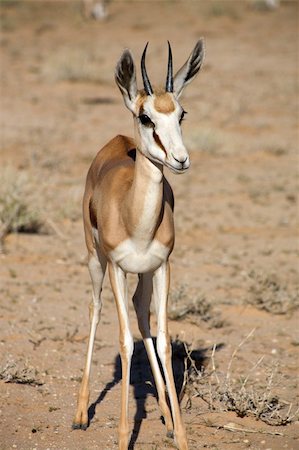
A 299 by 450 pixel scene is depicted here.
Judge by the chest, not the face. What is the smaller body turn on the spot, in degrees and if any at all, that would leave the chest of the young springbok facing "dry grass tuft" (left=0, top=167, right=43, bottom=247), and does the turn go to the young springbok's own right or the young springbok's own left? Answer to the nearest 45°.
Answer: approximately 180°

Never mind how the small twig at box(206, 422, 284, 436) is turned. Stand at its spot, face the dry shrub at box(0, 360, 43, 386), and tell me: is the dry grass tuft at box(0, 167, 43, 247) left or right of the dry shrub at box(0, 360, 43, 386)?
right

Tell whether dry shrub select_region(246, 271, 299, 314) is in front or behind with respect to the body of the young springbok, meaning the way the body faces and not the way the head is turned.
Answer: behind

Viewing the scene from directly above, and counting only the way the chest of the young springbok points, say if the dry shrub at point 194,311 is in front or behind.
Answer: behind

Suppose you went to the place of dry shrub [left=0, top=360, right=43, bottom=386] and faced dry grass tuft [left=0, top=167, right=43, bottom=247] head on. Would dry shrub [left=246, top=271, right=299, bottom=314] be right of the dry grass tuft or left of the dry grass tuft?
right

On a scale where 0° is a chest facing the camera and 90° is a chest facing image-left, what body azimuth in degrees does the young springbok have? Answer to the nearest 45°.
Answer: approximately 0°
